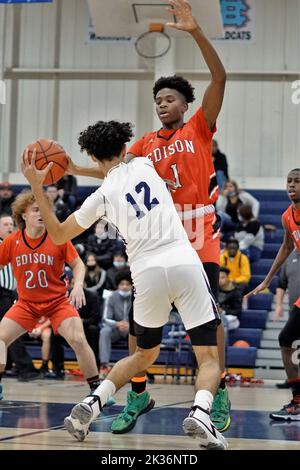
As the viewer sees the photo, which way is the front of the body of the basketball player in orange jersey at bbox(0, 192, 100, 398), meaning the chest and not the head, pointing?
toward the camera

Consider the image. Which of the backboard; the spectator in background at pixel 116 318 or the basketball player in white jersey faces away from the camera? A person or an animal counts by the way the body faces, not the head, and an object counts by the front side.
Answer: the basketball player in white jersey

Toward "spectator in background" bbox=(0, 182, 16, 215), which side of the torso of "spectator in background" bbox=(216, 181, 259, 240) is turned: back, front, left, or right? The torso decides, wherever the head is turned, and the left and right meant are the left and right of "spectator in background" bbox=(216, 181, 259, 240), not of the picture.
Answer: right

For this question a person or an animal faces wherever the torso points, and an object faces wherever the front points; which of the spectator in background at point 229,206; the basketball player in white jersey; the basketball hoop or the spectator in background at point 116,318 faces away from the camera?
the basketball player in white jersey

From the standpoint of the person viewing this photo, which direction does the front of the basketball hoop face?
facing the viewer

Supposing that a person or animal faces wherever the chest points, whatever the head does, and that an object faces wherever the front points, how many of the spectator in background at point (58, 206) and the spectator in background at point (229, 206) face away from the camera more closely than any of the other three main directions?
0

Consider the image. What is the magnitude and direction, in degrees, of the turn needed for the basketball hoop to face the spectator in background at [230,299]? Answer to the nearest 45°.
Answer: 0° — it already faces them

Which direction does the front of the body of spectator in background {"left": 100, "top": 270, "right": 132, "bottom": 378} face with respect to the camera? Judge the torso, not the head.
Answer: toward the camera

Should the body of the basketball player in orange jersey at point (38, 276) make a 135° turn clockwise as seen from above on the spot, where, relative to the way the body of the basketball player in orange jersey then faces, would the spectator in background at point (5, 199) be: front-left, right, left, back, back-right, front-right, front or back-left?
front-right
